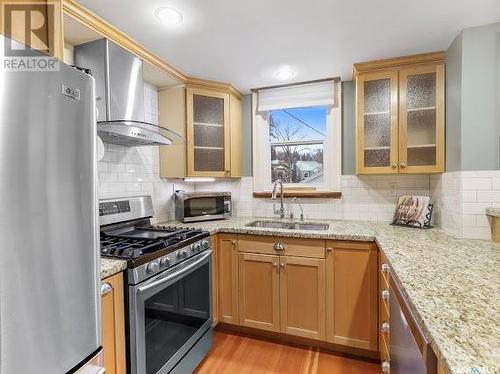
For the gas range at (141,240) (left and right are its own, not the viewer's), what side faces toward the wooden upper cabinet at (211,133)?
left

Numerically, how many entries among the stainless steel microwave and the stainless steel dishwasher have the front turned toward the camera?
1

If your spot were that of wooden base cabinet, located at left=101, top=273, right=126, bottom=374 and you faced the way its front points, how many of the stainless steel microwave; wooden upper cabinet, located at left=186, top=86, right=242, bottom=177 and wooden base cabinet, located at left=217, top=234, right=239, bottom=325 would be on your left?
3

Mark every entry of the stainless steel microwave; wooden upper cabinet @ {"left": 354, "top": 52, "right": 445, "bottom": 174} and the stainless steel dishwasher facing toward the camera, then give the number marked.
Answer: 2

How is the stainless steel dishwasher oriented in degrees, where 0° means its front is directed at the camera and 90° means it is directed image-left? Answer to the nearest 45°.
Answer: approximately 90°

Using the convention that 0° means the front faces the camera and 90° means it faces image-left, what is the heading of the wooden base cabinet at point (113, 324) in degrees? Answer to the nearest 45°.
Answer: approximately 315°

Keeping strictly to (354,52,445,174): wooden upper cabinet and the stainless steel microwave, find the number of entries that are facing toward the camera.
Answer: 2

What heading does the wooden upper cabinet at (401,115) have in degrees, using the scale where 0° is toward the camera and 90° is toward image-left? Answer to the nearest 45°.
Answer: approximately 0°
